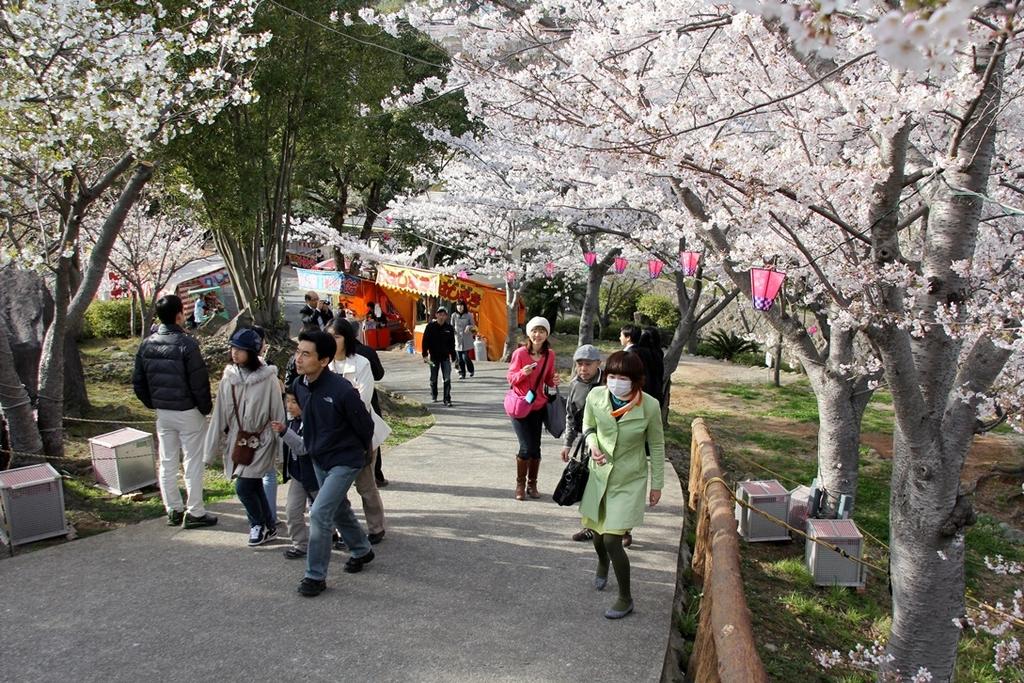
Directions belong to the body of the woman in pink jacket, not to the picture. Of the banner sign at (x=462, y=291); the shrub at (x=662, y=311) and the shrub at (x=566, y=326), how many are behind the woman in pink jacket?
3

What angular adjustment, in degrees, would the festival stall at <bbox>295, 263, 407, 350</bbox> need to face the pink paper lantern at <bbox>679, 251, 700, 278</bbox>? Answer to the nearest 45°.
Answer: approximately 45° to its left

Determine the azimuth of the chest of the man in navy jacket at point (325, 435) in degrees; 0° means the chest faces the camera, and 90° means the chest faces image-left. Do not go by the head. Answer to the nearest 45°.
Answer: approximately 45°

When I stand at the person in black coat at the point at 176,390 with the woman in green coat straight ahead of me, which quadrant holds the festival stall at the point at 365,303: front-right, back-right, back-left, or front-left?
back-left

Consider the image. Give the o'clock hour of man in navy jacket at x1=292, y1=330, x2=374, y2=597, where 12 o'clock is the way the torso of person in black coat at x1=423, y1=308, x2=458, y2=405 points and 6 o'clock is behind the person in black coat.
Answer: The man in navy jacket is roughly at 12 o'clock from the person in black coat.

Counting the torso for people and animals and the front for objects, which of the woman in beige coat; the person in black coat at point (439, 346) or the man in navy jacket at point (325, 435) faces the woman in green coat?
the person in black coat

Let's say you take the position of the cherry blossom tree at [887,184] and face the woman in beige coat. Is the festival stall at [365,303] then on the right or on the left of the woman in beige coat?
right

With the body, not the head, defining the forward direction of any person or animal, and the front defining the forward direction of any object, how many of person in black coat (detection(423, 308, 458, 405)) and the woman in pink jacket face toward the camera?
2

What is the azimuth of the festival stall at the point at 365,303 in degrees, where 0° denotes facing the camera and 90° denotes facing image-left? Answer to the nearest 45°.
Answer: approximately 45°
